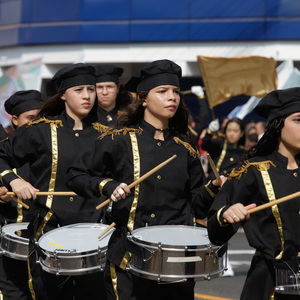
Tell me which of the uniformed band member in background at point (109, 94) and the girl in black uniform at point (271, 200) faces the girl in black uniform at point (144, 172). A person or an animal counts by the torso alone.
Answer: the uniformed band member in background

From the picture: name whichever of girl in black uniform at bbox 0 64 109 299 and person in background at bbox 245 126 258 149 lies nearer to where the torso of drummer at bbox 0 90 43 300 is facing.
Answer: the girl in black uniform

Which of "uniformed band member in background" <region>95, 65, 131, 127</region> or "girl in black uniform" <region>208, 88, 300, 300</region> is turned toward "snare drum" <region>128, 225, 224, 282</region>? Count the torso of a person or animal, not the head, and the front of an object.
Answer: the uniformed band member in background
